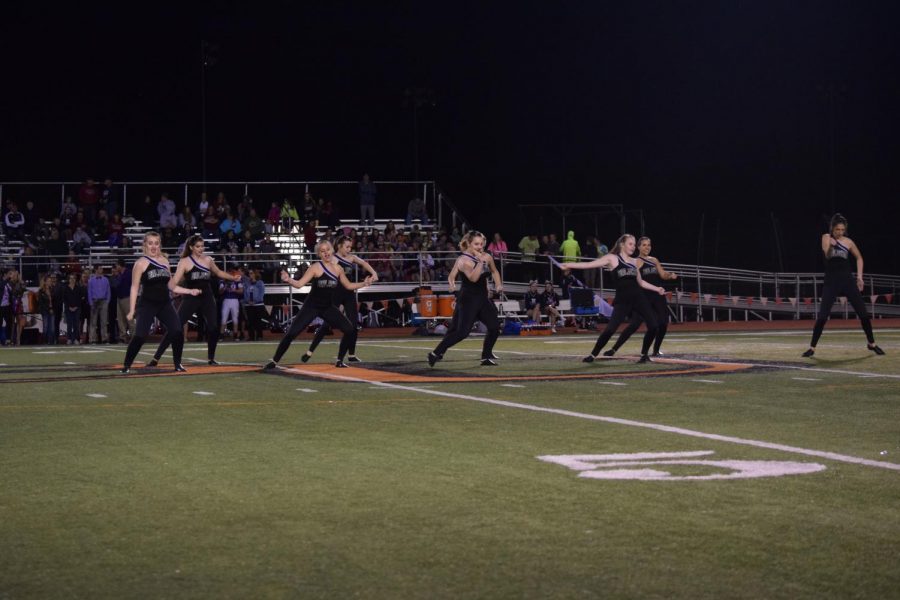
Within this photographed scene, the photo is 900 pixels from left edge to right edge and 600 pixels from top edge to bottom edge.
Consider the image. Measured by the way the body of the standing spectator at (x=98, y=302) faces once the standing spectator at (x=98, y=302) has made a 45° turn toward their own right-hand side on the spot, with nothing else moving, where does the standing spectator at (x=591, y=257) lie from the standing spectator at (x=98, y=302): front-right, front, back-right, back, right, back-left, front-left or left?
back-left

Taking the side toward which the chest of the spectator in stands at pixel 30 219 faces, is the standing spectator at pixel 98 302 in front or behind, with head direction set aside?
in front

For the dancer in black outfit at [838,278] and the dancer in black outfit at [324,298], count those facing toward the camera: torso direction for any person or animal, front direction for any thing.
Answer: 2

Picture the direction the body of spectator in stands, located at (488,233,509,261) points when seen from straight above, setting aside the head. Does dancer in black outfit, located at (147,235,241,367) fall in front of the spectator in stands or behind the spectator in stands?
in front

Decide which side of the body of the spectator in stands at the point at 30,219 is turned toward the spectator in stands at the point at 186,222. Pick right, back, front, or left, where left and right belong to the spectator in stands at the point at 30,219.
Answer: left

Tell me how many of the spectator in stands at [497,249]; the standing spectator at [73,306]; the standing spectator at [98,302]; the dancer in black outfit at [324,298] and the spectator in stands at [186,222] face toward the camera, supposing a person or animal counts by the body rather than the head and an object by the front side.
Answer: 5

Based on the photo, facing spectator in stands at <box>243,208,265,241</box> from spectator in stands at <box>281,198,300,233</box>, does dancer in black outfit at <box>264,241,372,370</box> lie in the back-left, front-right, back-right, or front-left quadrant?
front-left

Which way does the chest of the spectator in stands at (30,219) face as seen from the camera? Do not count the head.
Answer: toward the camera

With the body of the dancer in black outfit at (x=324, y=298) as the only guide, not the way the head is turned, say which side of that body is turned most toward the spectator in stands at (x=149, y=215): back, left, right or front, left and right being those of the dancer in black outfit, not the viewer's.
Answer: back

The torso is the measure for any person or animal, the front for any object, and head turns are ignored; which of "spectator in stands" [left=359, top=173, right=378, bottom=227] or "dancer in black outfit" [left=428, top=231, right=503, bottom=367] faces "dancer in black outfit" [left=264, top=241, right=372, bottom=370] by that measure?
the spectator in stands

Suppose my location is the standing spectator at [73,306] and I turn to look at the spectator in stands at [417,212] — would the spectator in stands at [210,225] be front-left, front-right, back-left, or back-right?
front-left

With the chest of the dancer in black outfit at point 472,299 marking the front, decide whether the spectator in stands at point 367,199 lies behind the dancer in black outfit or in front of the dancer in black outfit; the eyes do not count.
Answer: behind

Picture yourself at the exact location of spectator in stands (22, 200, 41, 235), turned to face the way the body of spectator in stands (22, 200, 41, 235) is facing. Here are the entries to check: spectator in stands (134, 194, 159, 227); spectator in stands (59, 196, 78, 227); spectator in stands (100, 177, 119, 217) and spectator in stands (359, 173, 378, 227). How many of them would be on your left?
4

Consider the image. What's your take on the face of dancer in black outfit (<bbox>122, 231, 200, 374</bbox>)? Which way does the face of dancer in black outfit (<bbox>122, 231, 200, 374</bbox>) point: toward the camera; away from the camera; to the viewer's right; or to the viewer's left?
toward the camera

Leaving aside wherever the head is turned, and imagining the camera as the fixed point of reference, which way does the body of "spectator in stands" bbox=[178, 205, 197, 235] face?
toward the camera

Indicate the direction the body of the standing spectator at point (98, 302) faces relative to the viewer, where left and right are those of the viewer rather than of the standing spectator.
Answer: facing the viewer

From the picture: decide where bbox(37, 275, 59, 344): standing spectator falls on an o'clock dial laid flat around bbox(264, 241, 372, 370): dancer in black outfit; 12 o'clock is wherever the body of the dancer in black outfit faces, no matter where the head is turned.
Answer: The standing spectator is roughly at 5 o'clock from the dancer in black outfit.

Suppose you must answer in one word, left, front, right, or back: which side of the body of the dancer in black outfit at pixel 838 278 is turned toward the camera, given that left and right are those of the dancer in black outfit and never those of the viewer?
front

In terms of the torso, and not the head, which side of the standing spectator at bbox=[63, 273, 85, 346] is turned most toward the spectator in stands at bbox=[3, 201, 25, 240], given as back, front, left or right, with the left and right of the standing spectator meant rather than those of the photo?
back
